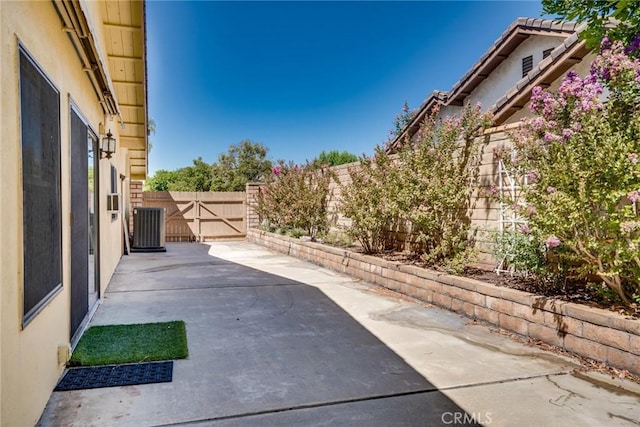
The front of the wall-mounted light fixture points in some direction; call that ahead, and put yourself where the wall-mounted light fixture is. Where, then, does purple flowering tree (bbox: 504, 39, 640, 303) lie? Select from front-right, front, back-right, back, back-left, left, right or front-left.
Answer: front-right

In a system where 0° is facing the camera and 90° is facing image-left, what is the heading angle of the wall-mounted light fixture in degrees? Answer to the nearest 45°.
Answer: approximately 270°

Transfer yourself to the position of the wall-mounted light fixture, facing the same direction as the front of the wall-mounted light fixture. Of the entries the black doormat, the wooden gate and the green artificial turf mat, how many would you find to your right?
2

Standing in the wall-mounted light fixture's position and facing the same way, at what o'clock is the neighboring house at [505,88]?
The neighboring house is roughly at 12 o'clock from the wall-mounted light fixture.

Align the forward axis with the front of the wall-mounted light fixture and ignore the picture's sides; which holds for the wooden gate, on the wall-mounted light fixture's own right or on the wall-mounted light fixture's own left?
on the wall-mounted light fixture's own left

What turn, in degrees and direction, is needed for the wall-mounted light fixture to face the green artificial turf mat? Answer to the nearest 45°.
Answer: approximately 90° to its right

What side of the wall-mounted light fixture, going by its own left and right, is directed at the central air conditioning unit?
left
